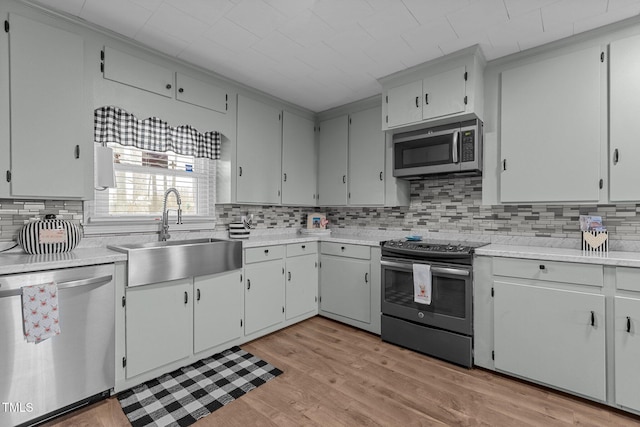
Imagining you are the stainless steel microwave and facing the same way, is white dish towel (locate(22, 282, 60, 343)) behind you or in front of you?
in front

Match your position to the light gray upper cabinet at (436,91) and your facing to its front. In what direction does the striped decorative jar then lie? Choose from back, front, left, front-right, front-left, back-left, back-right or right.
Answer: front

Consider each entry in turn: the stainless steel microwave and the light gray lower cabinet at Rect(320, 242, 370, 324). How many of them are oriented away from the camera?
0

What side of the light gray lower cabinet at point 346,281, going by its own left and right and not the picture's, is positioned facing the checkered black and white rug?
front

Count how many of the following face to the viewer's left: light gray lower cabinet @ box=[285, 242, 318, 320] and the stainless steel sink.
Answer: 0

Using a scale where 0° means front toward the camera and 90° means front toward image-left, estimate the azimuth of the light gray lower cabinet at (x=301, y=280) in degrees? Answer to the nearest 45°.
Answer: approximately 315°

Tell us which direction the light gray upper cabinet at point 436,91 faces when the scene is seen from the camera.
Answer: facing the viewer and to the left of the viewer

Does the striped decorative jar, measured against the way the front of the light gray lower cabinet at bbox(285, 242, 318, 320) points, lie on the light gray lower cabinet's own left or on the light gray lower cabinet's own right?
on the light gray lower cabinet's own right

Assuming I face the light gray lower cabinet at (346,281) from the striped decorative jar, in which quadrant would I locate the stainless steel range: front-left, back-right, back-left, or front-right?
front-right

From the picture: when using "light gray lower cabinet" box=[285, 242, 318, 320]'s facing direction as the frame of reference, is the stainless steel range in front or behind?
in front

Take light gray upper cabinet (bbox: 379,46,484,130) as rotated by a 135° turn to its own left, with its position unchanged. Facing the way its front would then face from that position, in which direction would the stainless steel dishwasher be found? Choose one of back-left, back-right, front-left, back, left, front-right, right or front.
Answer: back-right

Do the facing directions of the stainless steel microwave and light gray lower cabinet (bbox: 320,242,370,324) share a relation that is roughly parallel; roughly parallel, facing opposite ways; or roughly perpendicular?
roughly parallel

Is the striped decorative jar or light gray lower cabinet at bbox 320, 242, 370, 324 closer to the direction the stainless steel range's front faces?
the striped decorative jar

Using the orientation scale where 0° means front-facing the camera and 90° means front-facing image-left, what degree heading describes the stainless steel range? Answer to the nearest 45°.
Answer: approximately 45°
